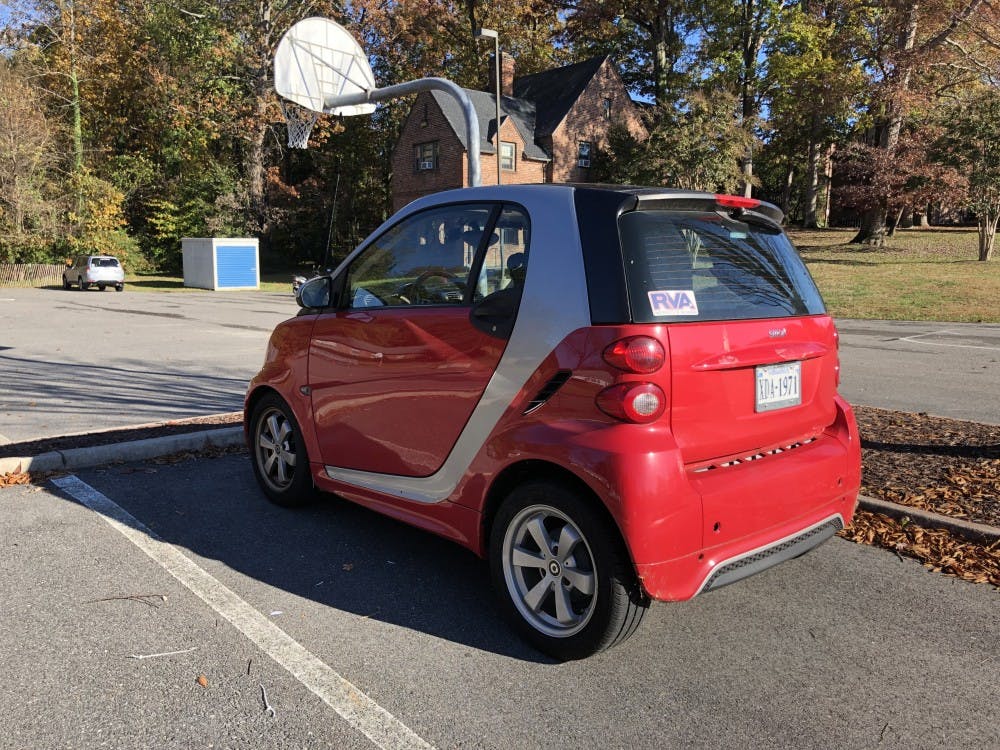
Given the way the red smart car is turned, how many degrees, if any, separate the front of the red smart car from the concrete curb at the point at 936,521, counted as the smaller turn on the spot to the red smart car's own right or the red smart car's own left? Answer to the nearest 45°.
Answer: approximately 90° to the red smart car's own right

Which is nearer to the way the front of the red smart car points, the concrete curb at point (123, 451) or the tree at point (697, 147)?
the concrete curb

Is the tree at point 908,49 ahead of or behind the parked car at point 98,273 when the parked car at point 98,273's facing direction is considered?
behind

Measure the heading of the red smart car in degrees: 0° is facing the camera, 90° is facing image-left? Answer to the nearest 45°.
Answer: approximately 135°

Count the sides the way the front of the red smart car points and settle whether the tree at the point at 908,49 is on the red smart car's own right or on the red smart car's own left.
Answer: on the red smart car's own right
